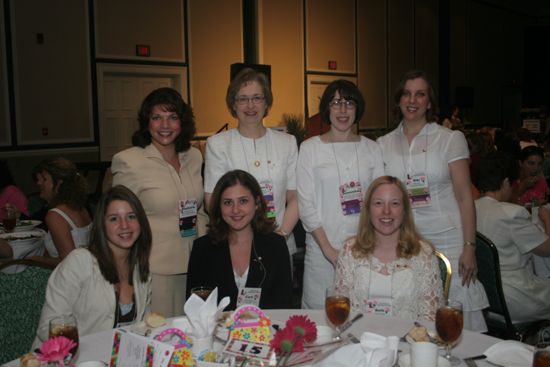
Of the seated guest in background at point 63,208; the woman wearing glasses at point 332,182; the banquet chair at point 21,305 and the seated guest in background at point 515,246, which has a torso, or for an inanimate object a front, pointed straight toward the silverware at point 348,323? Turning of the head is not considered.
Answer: the woman wearing glasses

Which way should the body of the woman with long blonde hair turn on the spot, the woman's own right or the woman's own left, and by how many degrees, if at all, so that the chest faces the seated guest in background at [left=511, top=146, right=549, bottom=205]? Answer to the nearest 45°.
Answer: approximately 135° to the woman's own left

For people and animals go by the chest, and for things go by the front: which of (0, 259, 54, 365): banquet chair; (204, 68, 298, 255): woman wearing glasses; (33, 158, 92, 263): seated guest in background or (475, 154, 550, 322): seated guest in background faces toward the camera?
the woman wearing glasses

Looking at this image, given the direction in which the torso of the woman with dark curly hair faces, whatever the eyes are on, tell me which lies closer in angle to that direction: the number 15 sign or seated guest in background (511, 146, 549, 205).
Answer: the number 15 sign

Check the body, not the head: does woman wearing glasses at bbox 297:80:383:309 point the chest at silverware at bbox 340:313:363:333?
yes

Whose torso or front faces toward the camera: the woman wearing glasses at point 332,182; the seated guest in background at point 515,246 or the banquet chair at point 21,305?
the woman wearing glasses

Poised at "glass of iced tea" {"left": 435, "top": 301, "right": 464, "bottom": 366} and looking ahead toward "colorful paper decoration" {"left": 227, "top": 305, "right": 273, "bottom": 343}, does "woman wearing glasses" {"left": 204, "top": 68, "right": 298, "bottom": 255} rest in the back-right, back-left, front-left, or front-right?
front-right

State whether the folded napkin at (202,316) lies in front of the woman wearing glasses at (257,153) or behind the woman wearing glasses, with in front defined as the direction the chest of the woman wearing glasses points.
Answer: in front

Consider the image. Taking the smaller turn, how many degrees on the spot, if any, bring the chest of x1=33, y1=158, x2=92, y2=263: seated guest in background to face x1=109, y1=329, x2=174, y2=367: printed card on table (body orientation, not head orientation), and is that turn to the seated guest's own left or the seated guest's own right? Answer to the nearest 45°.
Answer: approximately 135° to the seated guest's own left

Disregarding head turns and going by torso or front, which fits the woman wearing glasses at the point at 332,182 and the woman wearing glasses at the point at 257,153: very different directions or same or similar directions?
same or similar directions

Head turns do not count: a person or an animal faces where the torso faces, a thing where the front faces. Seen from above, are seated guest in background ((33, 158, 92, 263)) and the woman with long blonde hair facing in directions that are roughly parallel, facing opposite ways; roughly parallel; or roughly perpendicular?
roughly perpendicular

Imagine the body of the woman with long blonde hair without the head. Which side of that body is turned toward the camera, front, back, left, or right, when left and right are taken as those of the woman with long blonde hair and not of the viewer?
front

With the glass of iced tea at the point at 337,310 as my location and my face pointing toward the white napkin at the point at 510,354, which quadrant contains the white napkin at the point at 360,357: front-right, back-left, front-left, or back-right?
front-right

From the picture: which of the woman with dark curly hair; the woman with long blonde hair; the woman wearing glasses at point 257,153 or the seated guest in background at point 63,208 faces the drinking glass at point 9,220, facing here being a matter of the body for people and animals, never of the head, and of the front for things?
the seated guest in background

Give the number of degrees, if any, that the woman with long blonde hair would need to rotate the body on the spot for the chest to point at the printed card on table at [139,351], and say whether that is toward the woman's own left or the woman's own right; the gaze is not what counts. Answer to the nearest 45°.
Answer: approximately 45° to the woman's own right

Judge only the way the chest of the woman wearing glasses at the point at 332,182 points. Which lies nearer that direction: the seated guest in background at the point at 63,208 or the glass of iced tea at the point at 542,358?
the glass of iced tea

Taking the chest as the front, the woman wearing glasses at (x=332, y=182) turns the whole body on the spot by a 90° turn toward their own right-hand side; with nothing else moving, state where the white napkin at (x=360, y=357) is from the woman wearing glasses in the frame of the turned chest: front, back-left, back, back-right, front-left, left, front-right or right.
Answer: left
